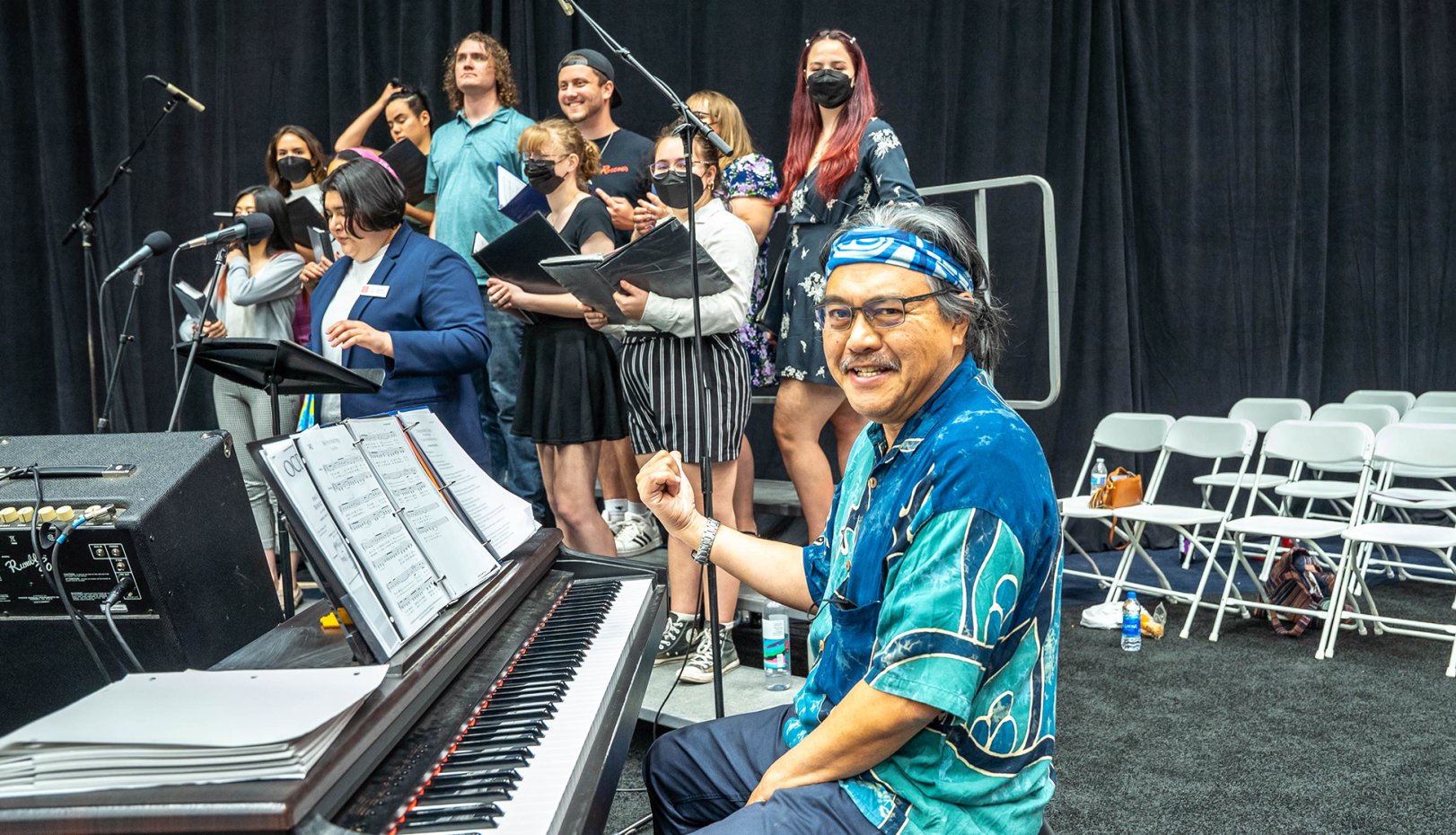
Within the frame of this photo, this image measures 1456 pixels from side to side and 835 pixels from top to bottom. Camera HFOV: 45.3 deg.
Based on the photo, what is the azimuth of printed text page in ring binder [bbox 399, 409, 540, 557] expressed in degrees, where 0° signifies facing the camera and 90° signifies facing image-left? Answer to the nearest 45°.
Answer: approximately 315°

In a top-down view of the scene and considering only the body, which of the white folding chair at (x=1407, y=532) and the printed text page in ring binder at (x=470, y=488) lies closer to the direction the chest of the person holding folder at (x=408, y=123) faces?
the printed text page in ring binder

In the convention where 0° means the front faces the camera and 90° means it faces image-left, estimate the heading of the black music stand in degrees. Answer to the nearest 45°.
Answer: approximately 225°

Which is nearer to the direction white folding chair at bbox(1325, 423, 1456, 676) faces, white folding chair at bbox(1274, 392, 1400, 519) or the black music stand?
the black music stand

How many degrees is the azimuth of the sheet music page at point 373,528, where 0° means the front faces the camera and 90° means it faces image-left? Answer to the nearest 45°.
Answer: approximately 315°
